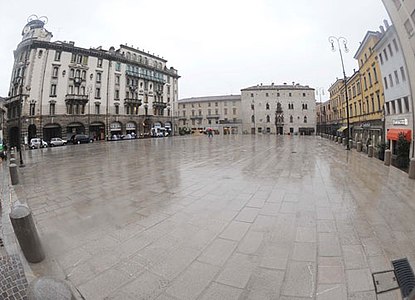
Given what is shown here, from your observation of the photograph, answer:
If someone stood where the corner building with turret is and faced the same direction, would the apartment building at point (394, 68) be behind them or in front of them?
in front

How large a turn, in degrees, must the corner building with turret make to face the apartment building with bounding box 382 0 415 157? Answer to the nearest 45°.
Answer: approximately 45° to its right

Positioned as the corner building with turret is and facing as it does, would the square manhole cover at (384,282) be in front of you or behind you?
in front

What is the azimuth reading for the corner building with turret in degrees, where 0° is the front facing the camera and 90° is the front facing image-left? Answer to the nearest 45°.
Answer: approximately 315°
